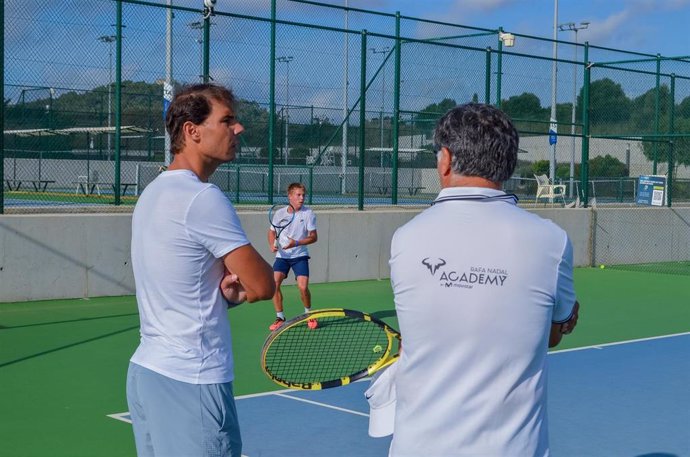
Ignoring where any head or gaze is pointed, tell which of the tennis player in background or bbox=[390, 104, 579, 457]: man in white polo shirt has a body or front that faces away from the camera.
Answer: the man in white polo shirt

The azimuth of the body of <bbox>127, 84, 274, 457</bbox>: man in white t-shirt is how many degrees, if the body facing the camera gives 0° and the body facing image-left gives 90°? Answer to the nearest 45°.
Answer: approximately 225°

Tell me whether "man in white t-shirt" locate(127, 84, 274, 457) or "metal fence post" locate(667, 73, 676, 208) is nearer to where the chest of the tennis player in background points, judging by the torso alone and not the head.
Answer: the man in white t-shirt

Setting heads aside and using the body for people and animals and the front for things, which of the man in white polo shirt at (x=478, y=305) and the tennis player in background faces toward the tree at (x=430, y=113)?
the man in white polo shirt

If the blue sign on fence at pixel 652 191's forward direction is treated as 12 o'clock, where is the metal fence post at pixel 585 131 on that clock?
The metal fence post is roughly at 2 o'clock from the blue sign on fence.

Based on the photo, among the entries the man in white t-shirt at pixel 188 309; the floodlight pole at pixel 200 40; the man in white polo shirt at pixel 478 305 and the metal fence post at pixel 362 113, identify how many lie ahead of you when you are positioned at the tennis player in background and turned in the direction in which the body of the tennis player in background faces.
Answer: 2

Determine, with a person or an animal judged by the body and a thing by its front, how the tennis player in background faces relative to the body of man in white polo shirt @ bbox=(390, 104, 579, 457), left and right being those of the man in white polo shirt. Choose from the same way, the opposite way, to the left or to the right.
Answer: the opposite way

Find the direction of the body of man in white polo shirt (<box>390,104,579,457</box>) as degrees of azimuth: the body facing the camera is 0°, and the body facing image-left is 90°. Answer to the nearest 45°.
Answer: approximately 180°
